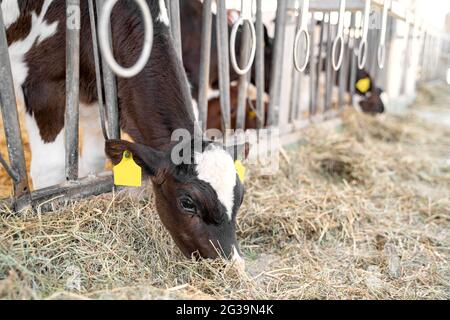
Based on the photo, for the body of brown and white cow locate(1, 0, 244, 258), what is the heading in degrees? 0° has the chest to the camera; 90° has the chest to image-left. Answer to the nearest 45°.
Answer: approximately 315°
